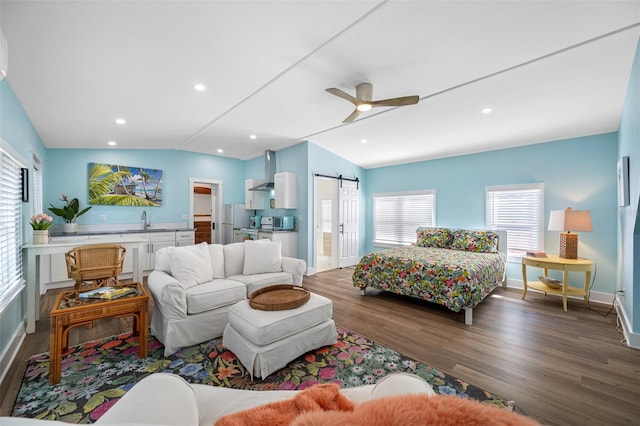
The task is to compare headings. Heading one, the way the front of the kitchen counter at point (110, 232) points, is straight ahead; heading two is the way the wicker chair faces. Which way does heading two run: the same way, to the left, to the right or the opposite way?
the opposite way

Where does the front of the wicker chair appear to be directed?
away from the camera

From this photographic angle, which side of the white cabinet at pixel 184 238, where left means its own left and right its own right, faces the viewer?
front

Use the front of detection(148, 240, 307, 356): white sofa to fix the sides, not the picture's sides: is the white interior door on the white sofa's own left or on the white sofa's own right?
on the white sofa's own left

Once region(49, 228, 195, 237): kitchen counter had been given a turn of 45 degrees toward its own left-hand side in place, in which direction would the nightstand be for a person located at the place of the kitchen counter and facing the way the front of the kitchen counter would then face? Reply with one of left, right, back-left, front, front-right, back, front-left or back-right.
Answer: front

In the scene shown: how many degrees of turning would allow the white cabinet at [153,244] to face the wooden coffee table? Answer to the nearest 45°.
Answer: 0° — it already faces it

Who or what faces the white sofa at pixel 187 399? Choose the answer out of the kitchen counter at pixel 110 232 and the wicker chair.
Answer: the kitchen counter

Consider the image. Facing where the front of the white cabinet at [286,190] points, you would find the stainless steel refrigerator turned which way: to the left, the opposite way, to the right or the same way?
the same way

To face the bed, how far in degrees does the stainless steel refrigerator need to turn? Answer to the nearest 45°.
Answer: approximately 90° to its left

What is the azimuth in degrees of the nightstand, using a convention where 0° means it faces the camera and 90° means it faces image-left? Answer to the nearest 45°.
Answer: approximately 45°

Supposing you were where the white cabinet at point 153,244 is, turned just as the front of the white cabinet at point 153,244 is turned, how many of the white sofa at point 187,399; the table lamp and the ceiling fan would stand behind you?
0

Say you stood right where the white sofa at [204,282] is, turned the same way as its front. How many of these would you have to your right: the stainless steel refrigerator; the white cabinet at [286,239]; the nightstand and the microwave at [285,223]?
0

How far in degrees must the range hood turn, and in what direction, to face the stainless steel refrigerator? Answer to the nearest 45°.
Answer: approximately 45° to its right

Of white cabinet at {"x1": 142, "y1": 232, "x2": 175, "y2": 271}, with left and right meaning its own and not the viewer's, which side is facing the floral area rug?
front

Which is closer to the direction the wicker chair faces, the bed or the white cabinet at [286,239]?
the white cabinet
